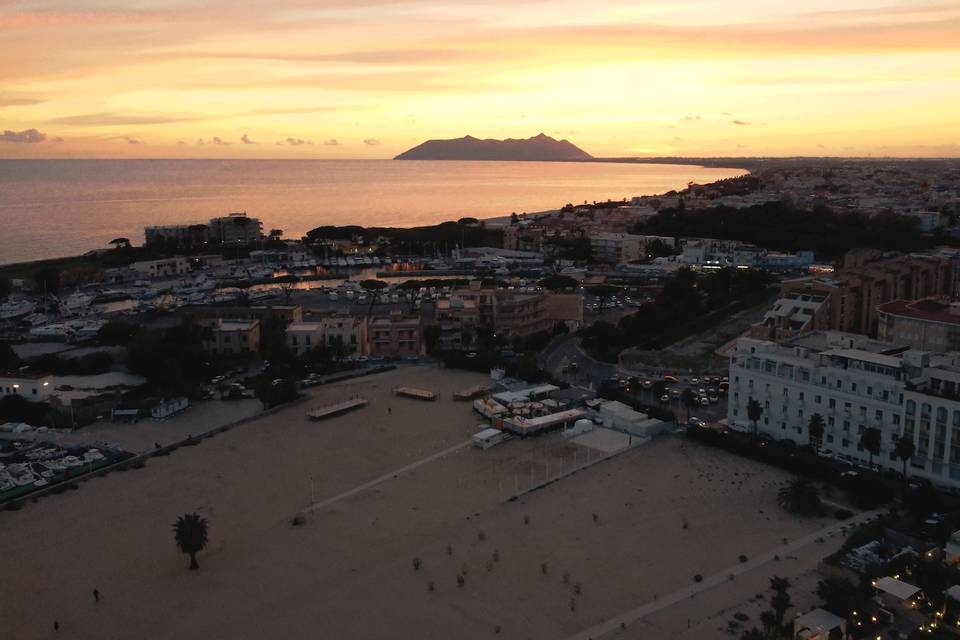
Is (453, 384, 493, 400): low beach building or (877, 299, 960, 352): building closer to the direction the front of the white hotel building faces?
the low beach building

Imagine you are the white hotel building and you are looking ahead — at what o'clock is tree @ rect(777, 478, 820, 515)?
The tree is roughly at 11 o'clock from the white hotel building.

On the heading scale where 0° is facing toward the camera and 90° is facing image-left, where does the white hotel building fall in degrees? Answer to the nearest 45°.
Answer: approximately 45°

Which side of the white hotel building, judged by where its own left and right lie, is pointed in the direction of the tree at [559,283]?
right

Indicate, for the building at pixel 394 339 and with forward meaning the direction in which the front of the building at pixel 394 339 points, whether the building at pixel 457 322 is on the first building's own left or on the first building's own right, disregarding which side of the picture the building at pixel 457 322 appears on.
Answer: on the first building's own left

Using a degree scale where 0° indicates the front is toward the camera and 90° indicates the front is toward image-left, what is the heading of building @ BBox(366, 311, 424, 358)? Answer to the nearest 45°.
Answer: approximately 0°

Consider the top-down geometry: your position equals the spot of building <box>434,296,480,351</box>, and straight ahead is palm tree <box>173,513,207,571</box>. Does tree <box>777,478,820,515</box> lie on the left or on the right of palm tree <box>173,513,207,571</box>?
left

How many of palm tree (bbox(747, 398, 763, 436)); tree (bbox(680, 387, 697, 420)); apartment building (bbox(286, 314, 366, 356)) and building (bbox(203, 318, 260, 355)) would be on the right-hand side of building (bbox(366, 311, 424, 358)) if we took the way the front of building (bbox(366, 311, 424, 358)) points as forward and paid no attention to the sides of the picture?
2

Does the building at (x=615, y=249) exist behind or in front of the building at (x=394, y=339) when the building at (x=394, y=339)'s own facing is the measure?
behind

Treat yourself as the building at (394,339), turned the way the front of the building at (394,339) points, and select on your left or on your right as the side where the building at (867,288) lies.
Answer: on your left

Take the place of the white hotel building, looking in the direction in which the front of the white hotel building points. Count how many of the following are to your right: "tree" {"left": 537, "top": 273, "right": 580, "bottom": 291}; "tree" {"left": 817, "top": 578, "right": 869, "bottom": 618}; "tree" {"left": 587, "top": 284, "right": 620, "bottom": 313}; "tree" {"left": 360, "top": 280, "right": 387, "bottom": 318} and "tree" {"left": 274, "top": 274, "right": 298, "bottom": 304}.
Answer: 4

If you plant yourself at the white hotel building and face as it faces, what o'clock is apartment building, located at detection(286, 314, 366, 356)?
The apartment building is roughly at 2 o'clock from the white hotel building.

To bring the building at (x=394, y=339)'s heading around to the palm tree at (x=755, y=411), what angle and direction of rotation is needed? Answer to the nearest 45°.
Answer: approximately 45° to its left

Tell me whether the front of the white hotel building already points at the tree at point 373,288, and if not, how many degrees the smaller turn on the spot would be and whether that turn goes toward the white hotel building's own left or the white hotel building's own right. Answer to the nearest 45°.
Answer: approximately 90° to the white hotel building's own right
